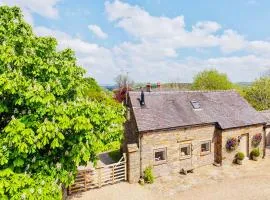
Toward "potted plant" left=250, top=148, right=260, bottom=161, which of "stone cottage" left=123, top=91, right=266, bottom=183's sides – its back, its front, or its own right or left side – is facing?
left

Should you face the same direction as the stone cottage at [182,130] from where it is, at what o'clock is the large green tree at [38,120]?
The large green tree is roughly at 2 o'clock from the stone cottage.

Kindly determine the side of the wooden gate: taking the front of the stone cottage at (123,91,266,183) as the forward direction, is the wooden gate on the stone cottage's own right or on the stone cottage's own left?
on the stone cottage's own right

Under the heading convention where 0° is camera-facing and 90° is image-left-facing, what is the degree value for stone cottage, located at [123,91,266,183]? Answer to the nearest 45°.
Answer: approximately 315°

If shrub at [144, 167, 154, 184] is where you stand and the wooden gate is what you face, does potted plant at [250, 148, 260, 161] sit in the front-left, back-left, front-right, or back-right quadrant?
back-right
